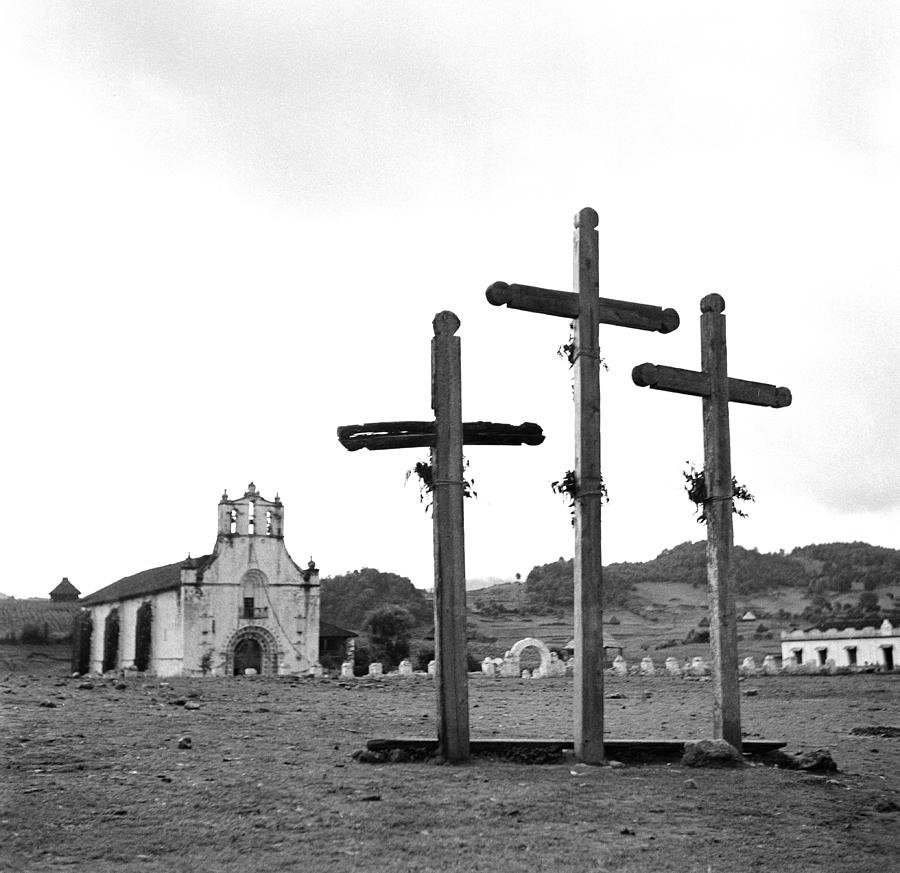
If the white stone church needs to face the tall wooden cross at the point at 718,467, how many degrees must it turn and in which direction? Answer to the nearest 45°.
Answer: approximately 45° to its right

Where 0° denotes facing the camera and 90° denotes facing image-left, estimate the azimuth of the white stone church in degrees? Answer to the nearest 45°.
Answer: approximately 315°

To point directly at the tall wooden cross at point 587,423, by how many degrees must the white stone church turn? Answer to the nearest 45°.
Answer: approximately 45° to its right

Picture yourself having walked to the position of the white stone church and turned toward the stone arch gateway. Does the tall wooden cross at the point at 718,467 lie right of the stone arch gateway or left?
right
